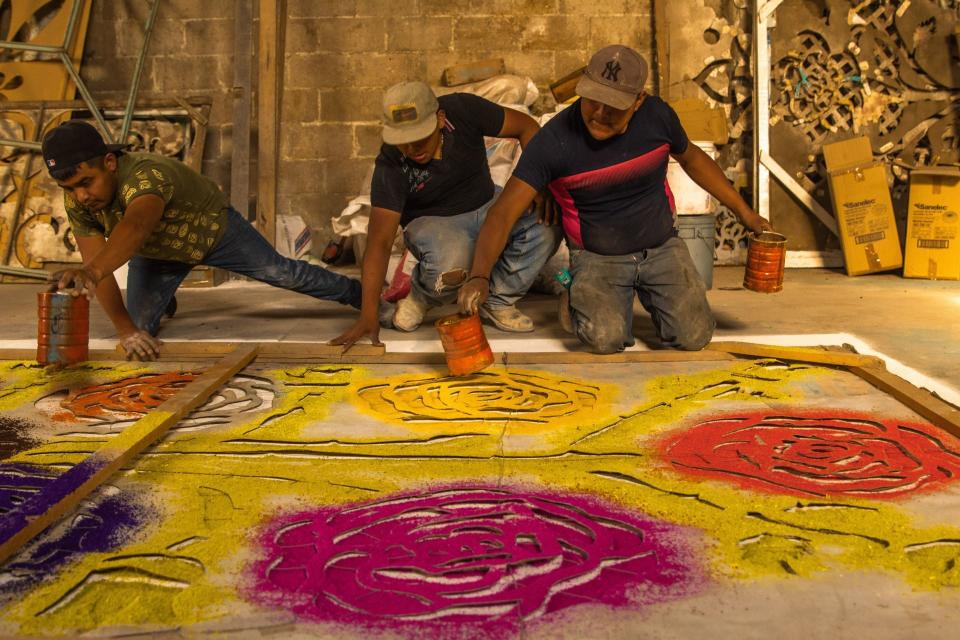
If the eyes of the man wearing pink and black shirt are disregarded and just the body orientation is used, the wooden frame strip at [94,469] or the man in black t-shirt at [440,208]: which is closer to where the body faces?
the wooden frame strip

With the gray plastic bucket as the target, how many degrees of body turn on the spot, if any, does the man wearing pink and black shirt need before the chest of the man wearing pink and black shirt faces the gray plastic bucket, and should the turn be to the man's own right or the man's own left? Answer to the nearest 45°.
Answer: approximately 180°

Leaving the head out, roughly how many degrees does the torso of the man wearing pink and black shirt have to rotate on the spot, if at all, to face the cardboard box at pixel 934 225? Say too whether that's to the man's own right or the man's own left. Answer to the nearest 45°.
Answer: approximately 135° to the man's own left

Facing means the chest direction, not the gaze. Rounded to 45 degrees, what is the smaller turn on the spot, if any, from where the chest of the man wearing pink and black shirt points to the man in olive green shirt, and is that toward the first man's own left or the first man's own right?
approximately 90° to the first man's own right

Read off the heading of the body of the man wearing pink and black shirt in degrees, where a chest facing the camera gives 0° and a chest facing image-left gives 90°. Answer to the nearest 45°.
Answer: approximately 0°

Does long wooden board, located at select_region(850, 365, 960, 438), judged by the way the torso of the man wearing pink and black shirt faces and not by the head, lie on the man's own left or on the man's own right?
on the man's own left
